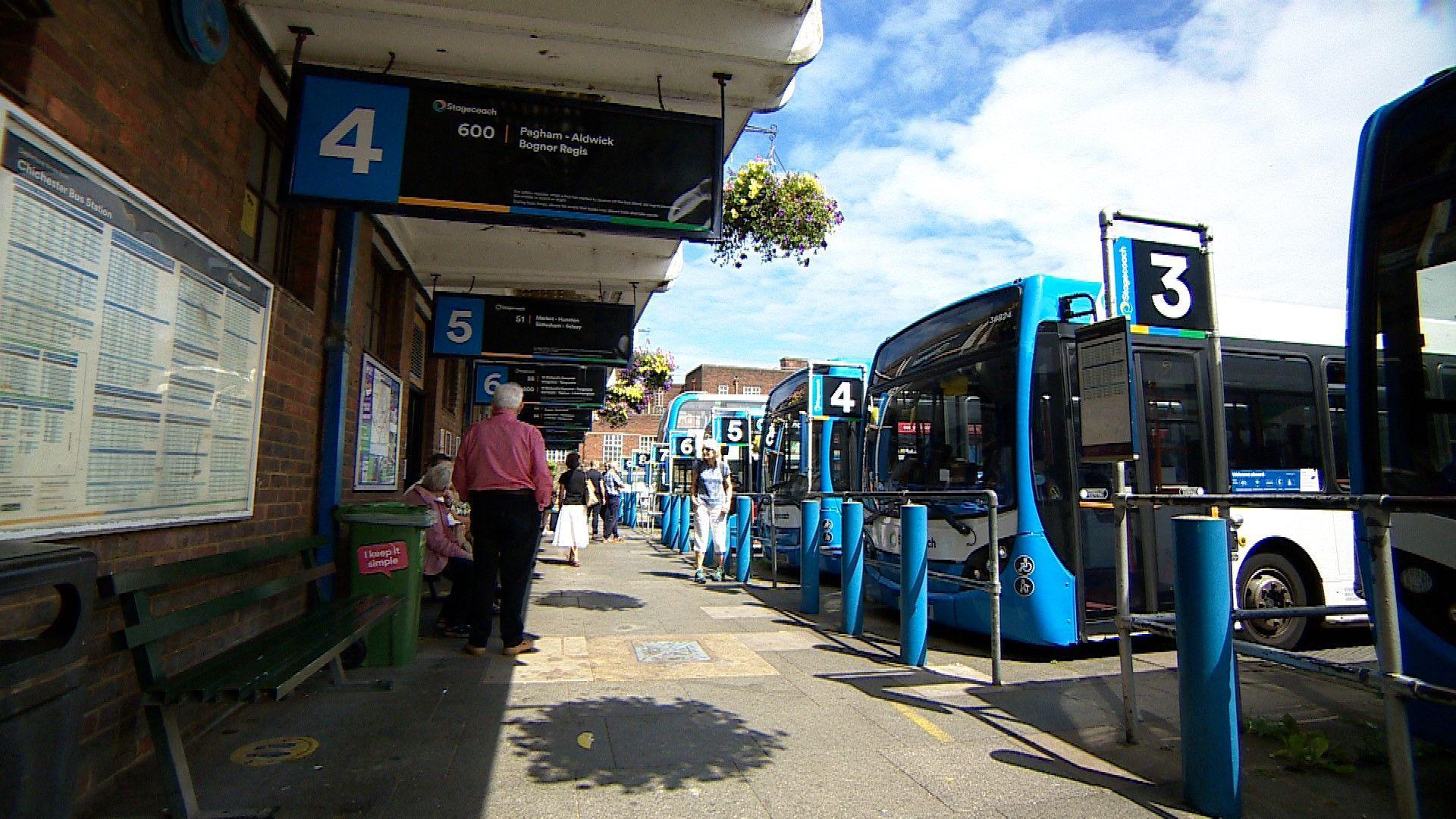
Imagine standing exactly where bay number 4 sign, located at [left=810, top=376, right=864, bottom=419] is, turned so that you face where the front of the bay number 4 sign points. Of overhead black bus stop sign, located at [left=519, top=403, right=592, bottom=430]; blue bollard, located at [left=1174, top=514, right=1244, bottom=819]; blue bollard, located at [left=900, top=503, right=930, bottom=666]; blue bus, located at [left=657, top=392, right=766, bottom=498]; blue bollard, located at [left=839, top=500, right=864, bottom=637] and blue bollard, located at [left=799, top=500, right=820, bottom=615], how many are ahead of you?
4

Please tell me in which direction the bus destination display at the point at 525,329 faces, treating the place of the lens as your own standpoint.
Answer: facing the viewer

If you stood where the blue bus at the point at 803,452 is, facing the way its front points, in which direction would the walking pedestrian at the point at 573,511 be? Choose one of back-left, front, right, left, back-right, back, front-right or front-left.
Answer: front-right

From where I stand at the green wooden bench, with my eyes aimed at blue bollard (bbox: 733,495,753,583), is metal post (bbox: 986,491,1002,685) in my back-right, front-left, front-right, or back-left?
front-right

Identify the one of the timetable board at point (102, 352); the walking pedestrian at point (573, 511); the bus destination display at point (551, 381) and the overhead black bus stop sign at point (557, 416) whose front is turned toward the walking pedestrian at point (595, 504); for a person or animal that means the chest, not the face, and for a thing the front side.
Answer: the walking pedestrian at point (573, 511)

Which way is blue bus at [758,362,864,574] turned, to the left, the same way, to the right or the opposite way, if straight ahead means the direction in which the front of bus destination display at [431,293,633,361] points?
to the right

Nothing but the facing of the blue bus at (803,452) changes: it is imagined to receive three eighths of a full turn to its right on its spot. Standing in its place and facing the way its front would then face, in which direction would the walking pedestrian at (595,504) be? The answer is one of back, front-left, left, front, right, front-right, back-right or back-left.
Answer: front-left

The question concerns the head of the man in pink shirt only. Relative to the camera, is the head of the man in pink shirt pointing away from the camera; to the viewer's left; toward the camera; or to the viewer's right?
away from the camera

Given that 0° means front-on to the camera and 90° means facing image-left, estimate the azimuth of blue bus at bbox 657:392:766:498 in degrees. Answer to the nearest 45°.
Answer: approximately 45°

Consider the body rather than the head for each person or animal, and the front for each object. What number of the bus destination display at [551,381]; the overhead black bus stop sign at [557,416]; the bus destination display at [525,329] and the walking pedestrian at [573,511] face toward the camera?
3

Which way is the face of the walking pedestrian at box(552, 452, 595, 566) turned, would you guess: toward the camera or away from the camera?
away from the camera

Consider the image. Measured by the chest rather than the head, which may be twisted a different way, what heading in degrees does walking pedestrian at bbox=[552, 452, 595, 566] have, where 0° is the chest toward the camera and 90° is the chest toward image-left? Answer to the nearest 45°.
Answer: approximately 180°

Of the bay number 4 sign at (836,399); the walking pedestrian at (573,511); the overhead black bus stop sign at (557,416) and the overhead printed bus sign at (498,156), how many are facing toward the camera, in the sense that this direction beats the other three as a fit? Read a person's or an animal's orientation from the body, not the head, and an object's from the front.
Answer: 3

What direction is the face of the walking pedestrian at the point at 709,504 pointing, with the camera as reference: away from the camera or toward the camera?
toward the camera

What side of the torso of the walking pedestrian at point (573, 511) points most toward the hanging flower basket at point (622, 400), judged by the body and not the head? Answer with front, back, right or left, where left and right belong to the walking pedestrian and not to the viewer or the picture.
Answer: front

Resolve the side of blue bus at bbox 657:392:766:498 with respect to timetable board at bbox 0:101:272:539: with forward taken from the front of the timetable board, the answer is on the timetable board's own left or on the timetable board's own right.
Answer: on the timetable board's own left

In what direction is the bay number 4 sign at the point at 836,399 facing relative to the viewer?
toward the camera

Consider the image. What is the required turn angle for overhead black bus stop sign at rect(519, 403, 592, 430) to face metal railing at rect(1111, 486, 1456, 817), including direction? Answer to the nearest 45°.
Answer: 0° — it already faces it

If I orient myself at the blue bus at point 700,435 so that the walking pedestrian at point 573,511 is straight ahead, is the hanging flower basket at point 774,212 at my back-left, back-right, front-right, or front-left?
front-left

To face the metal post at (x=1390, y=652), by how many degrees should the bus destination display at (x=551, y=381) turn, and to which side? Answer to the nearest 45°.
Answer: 0° — it already faces it

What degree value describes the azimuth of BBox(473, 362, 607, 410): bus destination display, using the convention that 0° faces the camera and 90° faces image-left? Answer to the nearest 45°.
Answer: approximately 0°
